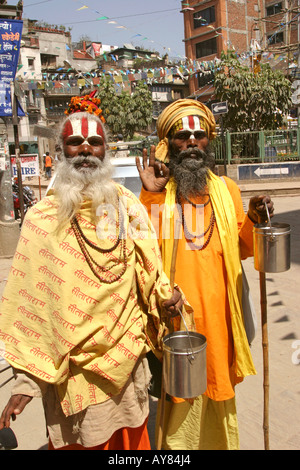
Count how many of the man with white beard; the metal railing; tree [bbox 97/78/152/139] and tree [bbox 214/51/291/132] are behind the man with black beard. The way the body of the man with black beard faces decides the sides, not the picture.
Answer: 3

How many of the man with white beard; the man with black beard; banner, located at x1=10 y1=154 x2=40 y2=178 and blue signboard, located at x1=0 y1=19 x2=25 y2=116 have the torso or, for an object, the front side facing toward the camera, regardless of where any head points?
4

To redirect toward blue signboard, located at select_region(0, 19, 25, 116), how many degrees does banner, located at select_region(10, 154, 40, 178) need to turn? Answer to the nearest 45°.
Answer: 0° — it already faces it

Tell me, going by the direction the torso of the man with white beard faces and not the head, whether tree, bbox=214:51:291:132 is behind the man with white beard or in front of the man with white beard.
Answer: behind

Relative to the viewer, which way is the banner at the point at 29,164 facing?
toward the camera

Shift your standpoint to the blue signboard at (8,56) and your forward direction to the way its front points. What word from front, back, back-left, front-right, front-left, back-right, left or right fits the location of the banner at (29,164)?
back

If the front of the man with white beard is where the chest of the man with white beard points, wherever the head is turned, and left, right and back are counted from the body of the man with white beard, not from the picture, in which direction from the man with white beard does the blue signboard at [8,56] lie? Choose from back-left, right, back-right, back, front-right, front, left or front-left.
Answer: back

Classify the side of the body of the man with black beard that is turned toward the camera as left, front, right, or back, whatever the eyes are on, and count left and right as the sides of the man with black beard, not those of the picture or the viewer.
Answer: front

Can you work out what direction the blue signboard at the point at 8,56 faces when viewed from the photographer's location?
facing the viewer

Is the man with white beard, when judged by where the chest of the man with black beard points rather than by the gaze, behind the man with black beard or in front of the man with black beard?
in front

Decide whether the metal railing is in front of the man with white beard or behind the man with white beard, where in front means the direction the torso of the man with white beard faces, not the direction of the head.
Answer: behind

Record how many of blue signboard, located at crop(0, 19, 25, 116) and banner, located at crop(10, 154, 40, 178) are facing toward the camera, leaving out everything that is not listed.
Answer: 2

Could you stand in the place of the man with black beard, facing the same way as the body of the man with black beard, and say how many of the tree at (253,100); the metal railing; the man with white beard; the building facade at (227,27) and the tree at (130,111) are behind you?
4

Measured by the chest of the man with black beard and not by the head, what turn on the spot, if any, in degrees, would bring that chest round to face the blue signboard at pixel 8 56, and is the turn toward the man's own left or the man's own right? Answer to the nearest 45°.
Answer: approximately 135° to the man's own right
